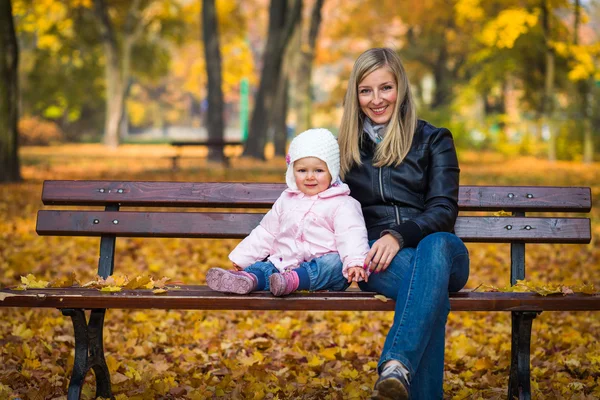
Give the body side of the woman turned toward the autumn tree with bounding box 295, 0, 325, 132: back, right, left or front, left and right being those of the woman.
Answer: back

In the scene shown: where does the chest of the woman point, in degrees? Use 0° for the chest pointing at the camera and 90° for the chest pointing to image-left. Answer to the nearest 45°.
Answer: approximately 0°

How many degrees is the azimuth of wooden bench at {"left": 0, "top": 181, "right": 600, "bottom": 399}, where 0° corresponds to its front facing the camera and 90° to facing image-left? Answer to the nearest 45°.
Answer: approximately 0°

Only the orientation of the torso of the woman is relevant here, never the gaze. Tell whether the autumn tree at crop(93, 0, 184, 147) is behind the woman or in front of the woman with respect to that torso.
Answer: behind

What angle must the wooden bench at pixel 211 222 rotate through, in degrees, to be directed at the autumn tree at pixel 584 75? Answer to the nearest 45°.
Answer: approximately 135° to its left

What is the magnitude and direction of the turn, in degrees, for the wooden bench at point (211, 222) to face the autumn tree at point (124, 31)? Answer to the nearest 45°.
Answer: approximately 180°

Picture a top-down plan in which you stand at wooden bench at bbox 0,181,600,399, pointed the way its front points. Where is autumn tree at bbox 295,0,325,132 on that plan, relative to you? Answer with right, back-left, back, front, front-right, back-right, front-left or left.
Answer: back
